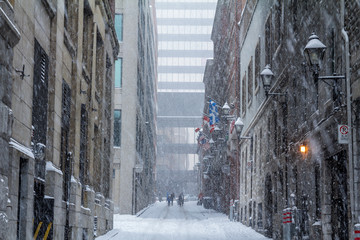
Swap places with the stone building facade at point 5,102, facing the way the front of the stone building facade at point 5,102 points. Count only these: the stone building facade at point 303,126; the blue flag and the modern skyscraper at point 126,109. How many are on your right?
0

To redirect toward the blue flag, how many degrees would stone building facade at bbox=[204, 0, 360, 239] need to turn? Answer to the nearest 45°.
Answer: approximately 90° to its right

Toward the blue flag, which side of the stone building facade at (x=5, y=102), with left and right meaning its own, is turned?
left

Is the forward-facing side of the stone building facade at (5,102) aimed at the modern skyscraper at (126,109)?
no

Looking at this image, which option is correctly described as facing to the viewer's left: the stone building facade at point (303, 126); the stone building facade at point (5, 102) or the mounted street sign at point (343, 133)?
the stone building facade at point (303, 126)

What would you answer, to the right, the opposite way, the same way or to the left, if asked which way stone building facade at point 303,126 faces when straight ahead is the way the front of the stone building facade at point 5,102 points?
the opposite way

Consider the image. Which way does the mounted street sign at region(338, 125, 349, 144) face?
toward the camera

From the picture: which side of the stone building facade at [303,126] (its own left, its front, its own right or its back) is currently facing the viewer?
left

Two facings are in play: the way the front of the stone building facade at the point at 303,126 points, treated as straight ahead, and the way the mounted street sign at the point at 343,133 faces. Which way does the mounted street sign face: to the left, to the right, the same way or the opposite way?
to the left

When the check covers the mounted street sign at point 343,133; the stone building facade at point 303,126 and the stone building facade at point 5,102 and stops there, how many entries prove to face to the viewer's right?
1

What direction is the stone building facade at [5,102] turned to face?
to the viewer's right
